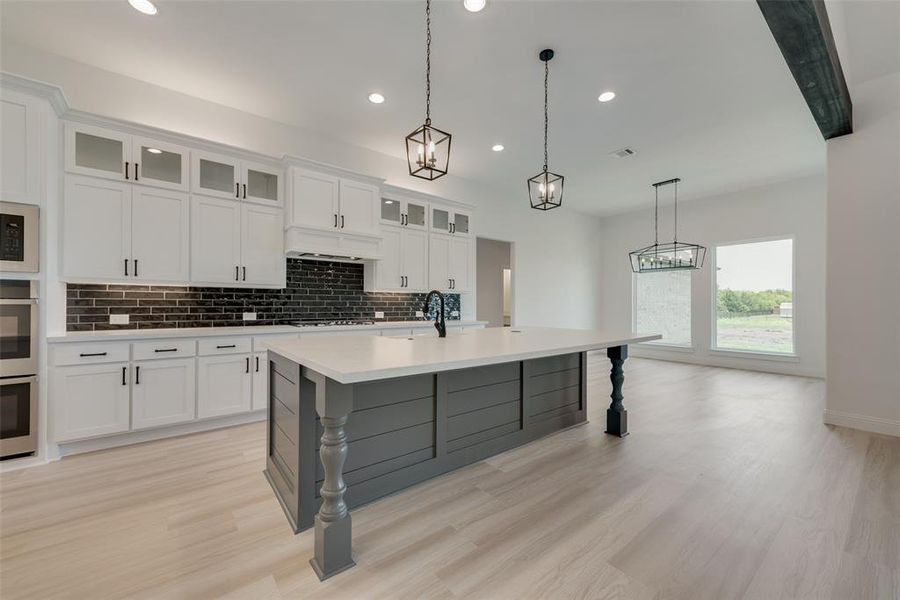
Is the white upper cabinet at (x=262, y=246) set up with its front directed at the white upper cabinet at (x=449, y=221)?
no

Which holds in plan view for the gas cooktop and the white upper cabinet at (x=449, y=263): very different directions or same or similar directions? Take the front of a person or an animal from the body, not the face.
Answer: same or similar directions

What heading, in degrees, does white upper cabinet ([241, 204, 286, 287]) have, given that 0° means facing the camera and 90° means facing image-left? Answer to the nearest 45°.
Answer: approximately 0°

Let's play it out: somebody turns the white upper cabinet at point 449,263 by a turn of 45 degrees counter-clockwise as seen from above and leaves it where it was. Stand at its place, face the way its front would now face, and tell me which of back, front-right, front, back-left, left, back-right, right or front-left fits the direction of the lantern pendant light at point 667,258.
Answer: front

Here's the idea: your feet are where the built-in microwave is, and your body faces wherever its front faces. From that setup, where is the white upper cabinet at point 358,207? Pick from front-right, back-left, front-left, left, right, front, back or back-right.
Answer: left

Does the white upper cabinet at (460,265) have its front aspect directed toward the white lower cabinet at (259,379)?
no

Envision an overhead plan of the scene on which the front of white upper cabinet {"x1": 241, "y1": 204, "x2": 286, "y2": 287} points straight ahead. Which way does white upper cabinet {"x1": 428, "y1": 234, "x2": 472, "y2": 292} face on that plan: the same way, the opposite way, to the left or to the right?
the same way

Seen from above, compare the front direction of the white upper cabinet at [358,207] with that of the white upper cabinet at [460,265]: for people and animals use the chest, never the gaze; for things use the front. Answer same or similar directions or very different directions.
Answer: same or similar directions

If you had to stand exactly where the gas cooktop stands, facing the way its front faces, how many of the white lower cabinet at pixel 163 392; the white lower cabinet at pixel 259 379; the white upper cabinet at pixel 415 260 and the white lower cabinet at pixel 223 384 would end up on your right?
3

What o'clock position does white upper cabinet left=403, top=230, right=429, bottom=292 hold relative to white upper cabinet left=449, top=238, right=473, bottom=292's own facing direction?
white upper cabinet left=403, top=230, right=429, bottom=292 is roughly at 3 o'clock from white upper cabinet left=449, top=238, right=473, bottom=292.

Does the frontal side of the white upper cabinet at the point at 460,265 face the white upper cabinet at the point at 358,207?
no

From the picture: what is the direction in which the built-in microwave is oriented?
toward the camera

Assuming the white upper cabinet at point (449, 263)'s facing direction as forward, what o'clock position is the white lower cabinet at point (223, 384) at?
The white lower cabinet is roughly at 3 o'clock from the white upper cabinet.

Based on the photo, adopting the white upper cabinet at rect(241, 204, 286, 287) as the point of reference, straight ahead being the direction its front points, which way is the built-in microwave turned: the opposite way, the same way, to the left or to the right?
the same way

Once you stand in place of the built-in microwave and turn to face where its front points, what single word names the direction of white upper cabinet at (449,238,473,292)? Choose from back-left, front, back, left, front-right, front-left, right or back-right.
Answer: left

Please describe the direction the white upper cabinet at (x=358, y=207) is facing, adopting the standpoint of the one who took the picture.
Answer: facing the viewer and to the right of the viewer

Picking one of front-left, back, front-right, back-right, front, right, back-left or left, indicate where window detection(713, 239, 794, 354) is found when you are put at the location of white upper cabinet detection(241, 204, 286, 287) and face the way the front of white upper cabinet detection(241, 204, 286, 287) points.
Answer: left

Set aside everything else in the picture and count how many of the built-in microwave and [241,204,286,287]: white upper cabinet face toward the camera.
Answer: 2
